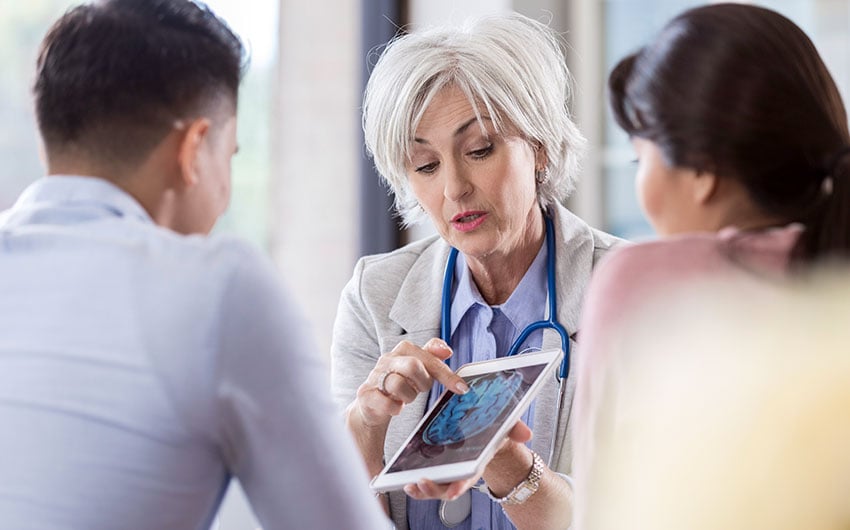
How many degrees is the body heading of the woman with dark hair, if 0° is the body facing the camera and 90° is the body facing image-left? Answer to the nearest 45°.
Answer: approximately 135°

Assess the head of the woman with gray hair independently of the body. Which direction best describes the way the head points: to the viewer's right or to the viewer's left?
to the viewer's left

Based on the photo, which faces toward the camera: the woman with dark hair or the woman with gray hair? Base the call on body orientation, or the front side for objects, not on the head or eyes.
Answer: the woman with gray hair

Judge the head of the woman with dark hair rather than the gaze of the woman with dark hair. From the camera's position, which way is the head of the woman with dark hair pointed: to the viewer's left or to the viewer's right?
to the viewer's left

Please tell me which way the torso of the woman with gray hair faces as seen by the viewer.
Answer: toward the camera

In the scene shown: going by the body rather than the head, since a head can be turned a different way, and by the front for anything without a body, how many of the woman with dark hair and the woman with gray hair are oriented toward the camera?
1

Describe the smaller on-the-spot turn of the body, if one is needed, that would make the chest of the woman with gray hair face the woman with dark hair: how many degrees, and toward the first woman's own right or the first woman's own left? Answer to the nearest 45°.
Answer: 0° — they already face them

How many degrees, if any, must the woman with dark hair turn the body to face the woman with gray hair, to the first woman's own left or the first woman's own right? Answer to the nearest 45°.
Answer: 0° — they already face them
